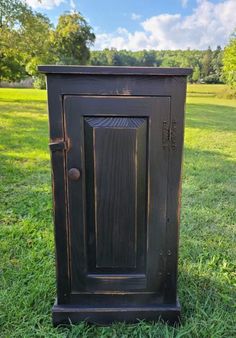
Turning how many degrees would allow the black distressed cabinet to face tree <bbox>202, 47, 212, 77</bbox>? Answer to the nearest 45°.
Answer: approximately 180°

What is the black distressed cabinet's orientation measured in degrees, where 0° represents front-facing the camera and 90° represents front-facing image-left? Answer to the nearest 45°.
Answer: approximately 0°

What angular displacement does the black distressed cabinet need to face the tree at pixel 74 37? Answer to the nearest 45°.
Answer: approximately 180°

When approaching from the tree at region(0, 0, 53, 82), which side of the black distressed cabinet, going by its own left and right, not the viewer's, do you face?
back

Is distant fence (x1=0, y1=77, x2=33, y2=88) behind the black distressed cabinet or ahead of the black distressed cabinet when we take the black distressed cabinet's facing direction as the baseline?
behind
